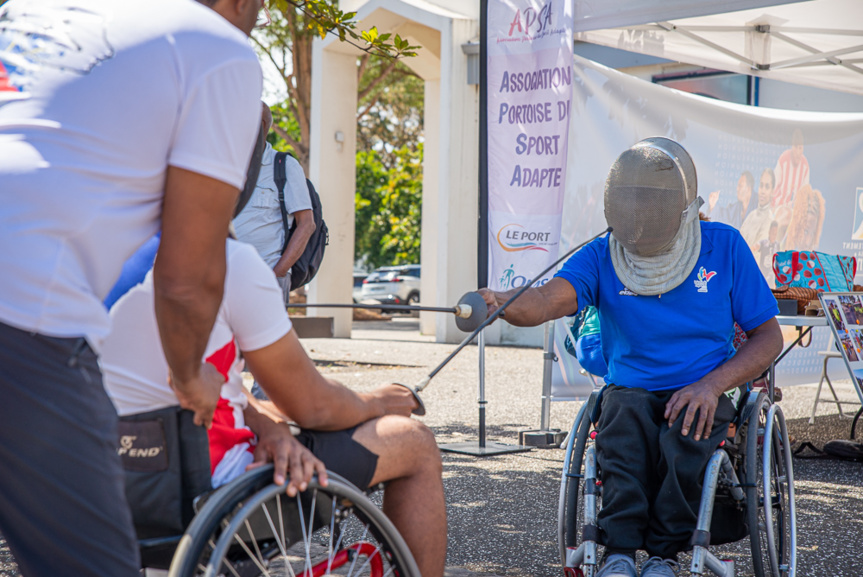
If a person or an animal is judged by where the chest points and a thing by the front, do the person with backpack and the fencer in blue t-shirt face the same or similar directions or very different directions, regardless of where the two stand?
same or similar directions

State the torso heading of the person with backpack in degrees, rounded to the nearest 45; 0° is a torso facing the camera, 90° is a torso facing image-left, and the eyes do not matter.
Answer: approximately 45°

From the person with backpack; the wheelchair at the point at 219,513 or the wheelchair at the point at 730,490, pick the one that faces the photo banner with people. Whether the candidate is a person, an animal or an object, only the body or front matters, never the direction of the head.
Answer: the wheelchair at the point at 219,513

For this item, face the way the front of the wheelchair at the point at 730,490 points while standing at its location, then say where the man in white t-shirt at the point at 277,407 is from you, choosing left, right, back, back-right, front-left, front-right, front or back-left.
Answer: front-right

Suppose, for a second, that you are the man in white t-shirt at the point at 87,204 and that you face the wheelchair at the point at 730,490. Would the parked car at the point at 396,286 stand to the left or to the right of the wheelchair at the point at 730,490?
left

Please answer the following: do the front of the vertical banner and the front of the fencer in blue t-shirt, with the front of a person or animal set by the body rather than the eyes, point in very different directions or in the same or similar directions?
same or similar directions

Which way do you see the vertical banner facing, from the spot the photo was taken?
facing the viewer

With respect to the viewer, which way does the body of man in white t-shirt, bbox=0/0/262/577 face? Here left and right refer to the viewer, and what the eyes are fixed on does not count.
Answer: facing away from the viewer and to the right of the viewer

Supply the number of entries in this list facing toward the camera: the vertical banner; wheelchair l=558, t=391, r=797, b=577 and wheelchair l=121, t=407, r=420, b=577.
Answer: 2

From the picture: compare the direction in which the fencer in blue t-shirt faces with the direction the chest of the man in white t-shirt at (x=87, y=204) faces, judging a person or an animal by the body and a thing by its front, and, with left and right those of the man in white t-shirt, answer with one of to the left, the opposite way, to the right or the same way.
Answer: the opposite way

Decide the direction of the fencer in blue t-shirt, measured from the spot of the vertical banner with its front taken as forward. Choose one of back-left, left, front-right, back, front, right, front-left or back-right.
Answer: front

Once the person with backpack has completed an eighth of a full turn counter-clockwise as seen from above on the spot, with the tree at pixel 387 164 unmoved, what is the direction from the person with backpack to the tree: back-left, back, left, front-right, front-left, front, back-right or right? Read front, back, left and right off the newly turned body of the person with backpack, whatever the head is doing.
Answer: back

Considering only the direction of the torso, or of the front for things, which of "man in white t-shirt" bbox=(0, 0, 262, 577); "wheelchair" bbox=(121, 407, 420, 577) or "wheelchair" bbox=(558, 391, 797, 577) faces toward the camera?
"wheelchair" bbox=(558, 391, 797, 577)

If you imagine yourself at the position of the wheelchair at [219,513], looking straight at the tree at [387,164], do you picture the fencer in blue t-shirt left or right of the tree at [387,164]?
right

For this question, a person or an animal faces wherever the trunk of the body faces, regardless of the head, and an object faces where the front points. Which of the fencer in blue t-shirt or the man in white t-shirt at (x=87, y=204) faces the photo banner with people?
the man in white t-shirt

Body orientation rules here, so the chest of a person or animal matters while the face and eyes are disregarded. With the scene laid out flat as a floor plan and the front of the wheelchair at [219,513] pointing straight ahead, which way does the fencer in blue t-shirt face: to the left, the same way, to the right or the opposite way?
the opposite way

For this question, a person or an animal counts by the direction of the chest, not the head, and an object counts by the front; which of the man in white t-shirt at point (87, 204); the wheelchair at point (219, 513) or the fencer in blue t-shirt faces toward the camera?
the fencer in blue t-shirt
